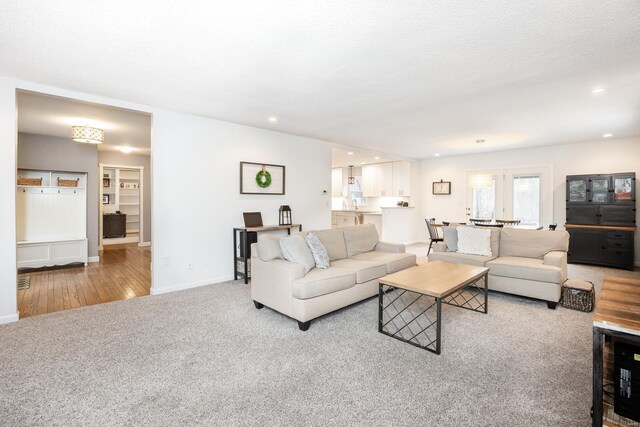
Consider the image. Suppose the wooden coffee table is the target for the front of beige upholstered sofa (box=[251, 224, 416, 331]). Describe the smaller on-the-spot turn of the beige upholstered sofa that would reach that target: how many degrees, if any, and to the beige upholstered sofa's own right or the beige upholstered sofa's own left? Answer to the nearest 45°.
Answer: approximately 45° to the beige upholstered sofa's own left

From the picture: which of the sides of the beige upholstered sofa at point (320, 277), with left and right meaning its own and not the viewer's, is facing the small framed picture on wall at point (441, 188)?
left

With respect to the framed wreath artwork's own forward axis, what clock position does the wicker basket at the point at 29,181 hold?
The wicker basket is roughly at 5 o'clock from the framed wreath artwork.

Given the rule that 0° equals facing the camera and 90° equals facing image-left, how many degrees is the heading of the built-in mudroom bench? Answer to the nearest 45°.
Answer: approximately 0°

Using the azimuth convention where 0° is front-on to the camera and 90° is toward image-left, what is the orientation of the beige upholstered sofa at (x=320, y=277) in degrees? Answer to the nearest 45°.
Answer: approximately 315°

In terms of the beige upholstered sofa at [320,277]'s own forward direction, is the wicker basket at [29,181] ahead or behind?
behind

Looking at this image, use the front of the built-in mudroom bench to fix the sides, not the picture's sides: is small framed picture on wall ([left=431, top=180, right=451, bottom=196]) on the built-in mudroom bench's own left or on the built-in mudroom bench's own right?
on the built-in mudroom bench's own left

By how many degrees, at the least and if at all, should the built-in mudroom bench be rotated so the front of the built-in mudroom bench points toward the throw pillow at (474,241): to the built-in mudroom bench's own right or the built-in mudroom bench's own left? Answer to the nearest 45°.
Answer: approximately 45° to the built-in mudroom bench's own left

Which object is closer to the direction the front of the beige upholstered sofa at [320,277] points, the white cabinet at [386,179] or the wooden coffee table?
the wooden coffee table
